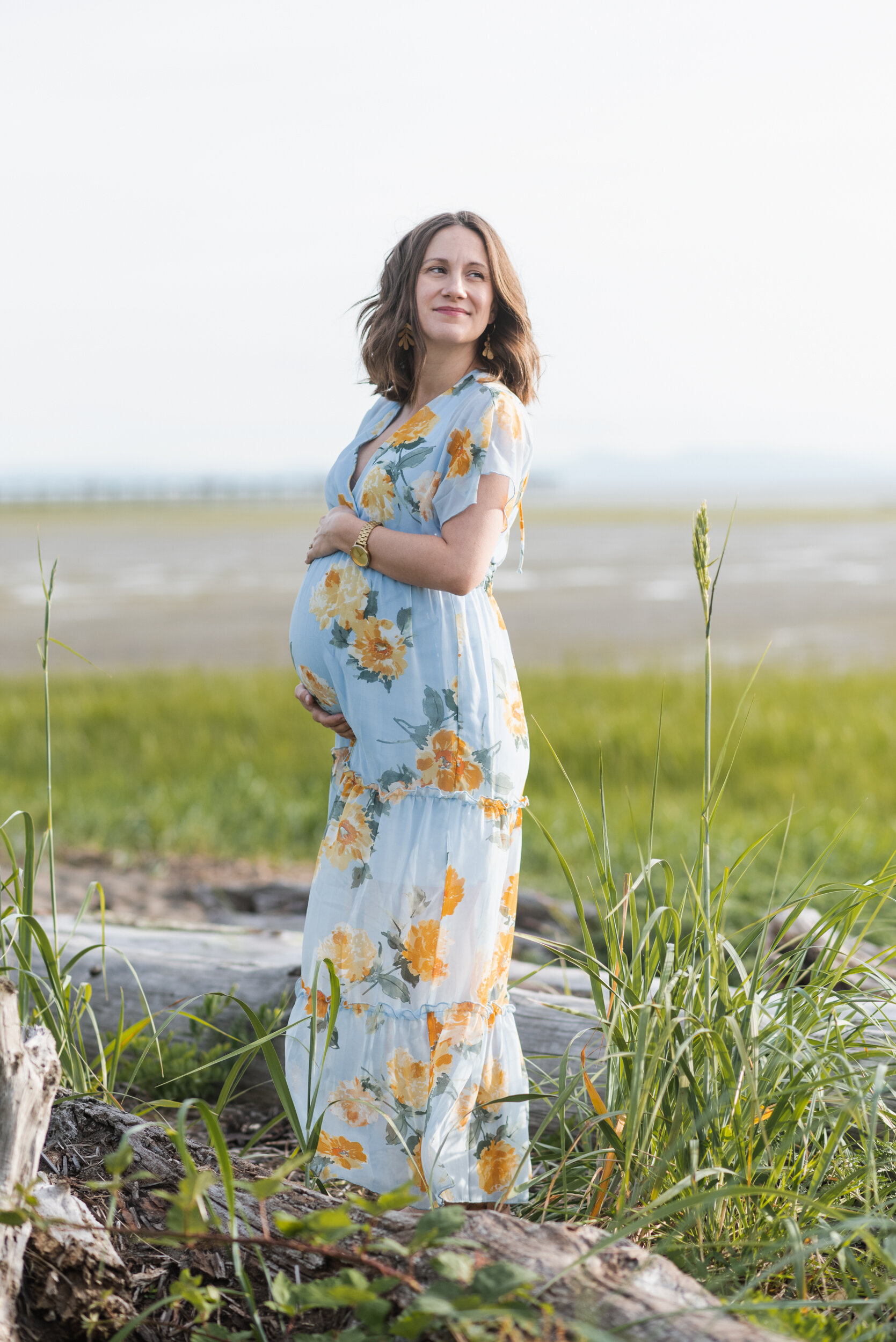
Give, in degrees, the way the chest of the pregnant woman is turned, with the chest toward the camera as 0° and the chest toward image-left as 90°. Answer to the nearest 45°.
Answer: approximately 45°

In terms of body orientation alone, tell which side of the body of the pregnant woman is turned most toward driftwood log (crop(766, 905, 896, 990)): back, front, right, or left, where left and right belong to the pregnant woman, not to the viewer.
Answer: back

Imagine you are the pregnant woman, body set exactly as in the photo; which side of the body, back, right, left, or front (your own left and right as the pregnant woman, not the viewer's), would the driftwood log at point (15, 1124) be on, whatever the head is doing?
front
